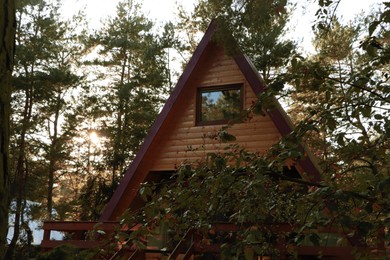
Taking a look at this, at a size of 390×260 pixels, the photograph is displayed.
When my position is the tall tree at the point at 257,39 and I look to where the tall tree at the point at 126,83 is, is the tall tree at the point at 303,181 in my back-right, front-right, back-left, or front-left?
back-left

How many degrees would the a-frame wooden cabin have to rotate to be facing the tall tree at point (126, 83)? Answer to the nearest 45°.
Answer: approximately 180°

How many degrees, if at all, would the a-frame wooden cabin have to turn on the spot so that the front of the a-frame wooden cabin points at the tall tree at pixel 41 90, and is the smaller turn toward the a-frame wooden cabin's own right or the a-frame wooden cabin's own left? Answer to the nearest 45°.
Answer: approximately 135° to the a-frame wooden cabin's own right

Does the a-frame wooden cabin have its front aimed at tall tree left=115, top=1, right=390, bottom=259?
yes

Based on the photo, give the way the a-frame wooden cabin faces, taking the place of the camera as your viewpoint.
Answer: facing the viewer

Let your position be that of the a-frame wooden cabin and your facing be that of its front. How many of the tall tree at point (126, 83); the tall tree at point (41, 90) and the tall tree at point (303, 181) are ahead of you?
1

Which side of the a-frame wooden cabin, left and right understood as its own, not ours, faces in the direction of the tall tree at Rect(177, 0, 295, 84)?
back
